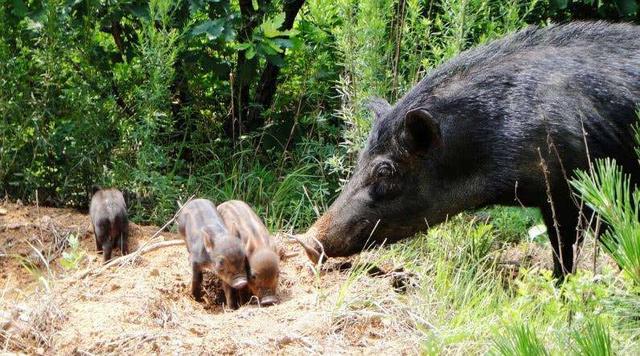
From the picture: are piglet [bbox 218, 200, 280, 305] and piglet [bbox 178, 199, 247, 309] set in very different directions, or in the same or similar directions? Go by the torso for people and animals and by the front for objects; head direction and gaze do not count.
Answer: same or similar directions

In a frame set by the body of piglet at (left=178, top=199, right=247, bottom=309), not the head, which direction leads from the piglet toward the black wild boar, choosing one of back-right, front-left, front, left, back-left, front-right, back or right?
front-left

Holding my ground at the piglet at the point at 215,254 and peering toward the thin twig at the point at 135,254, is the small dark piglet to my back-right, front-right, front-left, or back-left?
front-right

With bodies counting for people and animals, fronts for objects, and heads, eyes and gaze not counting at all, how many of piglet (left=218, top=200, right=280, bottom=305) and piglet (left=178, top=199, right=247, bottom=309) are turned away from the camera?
0

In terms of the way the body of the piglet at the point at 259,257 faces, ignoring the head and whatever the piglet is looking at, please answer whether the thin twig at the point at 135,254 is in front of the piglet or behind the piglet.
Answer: behind

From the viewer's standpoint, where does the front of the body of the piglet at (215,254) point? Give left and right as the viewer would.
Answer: facing the viewer and to the right of the viewer
